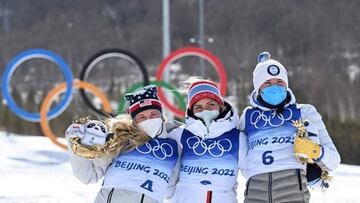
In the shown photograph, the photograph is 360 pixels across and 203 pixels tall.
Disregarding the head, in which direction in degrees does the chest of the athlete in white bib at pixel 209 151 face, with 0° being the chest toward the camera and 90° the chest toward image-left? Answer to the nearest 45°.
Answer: approximately 0°

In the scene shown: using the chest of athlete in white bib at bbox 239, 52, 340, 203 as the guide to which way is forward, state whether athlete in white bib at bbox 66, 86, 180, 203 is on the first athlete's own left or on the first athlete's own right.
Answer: on the first athlete's own right

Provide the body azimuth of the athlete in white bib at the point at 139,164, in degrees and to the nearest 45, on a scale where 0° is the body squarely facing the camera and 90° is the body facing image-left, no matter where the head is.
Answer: approximately 0°

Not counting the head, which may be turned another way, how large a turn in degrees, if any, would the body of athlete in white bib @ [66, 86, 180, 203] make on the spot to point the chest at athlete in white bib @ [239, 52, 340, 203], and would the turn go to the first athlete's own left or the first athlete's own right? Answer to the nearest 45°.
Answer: approximately 90° to the first athlete's own left

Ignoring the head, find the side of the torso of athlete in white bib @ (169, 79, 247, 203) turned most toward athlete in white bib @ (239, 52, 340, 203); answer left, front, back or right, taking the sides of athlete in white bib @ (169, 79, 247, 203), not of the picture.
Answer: left

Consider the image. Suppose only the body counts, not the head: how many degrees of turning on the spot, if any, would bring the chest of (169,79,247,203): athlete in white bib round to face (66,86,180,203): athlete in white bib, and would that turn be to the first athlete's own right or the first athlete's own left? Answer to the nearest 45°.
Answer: approximately 90° to the first athlete's own right

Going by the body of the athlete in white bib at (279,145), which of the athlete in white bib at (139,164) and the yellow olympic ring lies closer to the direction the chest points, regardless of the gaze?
the athlete in white bib

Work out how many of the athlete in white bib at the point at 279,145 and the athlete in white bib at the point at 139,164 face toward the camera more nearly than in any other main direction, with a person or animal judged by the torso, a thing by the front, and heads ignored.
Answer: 2

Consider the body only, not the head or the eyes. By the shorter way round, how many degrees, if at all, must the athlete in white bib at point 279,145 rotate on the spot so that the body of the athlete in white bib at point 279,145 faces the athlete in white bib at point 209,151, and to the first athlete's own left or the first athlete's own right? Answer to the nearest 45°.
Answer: approximately 90° to the first athlete's own right
